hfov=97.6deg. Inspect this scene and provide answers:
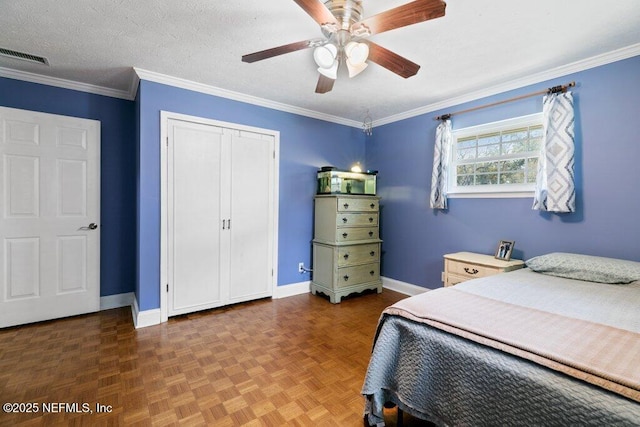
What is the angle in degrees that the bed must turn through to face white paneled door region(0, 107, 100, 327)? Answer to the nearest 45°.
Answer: approximately 45° to its right

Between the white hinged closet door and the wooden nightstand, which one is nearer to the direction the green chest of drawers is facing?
the wooden nightstand

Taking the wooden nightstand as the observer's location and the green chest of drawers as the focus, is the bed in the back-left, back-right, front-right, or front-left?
back-left

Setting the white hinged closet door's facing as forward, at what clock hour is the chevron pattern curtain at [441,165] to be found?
The chevron pattern curtain is roughly at 11 o'clock from the white hinged closet door.

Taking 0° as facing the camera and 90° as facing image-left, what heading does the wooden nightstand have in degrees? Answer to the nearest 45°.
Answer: approximately 45°

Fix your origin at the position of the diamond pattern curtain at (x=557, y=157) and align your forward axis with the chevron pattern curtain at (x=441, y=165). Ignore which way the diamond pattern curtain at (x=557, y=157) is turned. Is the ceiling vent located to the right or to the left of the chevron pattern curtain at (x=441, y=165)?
left
